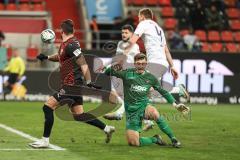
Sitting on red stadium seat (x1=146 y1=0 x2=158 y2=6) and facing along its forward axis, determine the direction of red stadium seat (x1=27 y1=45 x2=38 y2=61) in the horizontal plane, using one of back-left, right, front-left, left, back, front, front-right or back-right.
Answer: front-right

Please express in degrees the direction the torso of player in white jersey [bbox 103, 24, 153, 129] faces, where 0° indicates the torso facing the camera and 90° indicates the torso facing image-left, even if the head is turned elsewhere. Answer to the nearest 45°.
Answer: approximately 45°

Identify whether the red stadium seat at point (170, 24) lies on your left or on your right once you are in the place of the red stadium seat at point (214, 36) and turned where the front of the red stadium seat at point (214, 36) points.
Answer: on your right

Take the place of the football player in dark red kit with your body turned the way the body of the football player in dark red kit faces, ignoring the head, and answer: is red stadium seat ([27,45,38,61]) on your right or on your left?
on your right

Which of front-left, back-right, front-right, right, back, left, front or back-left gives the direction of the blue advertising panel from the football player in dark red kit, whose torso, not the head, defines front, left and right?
right

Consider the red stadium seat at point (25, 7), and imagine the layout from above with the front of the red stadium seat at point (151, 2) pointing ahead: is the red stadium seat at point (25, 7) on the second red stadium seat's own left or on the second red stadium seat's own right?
on the second red stadium seat's own right

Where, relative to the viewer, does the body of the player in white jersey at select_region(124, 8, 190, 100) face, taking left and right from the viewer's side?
facing away from the viewer and to the left of the viewer

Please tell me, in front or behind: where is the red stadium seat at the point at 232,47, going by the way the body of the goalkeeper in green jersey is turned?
behind

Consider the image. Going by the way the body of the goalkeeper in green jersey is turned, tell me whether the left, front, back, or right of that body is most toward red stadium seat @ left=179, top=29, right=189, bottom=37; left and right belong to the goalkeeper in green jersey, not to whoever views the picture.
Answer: back

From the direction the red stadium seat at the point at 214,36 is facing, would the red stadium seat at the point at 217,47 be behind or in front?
in front

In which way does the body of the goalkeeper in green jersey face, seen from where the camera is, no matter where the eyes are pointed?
toward the camera

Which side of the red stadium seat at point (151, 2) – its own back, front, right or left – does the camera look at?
front

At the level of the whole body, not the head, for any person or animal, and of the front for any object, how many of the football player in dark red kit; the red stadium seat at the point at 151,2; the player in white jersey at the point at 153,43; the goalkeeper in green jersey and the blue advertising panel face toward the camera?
3
